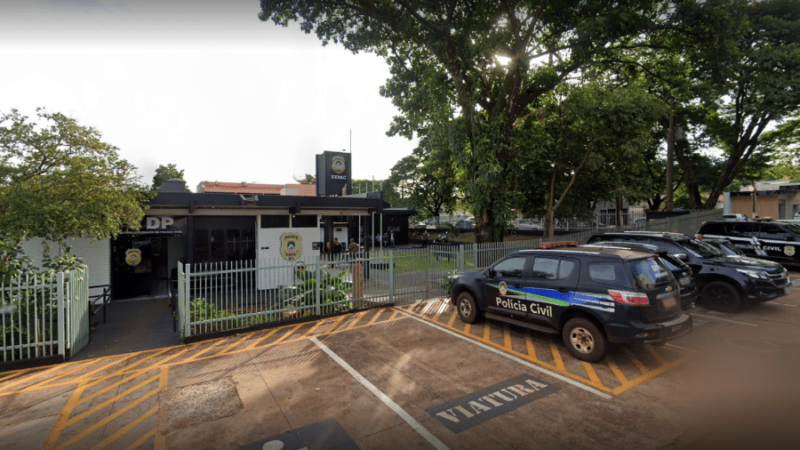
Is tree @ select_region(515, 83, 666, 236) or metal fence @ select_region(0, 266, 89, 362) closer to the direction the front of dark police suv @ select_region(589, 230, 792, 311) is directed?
the metal fence

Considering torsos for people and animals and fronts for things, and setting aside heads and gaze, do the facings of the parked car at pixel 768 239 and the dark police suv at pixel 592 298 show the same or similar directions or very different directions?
very different directions

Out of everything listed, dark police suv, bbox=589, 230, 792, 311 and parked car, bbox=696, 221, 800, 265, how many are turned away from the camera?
0

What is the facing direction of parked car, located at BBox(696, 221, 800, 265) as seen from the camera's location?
facing the viewer and to the right of the viewer

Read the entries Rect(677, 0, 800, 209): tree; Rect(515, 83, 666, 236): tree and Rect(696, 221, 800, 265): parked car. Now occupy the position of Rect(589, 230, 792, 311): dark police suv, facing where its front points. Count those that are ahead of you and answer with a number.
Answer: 0

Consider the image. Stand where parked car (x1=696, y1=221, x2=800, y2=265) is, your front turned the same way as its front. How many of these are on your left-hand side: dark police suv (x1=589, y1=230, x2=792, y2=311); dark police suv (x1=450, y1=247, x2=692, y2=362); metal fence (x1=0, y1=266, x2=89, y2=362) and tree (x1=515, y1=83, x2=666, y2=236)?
0

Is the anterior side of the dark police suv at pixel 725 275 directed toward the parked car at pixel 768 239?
no

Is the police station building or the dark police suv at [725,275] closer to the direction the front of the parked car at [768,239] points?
the dark police suv

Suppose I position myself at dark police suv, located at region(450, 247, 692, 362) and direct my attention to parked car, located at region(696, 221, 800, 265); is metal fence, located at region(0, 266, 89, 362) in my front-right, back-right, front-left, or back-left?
back-left

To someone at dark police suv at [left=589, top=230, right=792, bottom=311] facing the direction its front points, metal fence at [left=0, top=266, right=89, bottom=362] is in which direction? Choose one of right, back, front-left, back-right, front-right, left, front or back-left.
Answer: right

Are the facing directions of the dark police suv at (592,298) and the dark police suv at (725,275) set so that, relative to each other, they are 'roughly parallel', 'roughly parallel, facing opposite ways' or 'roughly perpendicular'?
roughly parallel, facing opposite ways

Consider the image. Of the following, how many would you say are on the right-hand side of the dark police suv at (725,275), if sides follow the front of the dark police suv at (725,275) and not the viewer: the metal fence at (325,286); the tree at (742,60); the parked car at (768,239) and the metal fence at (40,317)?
2

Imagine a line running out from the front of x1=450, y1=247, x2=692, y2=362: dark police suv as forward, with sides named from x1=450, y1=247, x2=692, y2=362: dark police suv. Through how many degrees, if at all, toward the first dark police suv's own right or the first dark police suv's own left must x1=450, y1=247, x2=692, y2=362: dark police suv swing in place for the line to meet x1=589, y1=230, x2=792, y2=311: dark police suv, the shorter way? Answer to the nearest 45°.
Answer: approximately 90° to the first dark police suv's own right

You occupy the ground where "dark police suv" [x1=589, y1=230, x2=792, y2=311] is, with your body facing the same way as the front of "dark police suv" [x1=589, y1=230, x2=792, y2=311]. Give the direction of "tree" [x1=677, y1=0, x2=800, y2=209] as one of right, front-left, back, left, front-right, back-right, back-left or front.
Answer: back-left

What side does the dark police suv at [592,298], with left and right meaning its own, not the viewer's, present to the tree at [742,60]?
right

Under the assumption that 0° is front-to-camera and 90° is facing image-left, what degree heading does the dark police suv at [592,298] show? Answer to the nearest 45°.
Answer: approximately 135°
